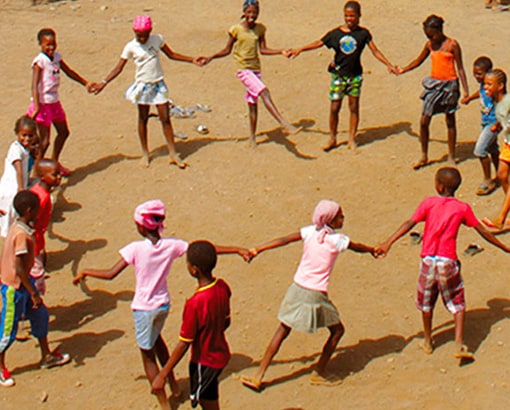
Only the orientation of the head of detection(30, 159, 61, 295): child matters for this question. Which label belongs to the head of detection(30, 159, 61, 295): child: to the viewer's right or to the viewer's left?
to the viewer's right

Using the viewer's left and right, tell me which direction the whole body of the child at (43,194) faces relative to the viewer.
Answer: facing to the right of the viewer

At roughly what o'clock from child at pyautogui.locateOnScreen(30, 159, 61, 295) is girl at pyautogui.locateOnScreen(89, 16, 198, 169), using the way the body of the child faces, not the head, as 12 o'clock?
The girl is roughly at 10 o'clock from the child.

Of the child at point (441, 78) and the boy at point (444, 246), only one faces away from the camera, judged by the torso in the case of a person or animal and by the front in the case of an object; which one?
the boy

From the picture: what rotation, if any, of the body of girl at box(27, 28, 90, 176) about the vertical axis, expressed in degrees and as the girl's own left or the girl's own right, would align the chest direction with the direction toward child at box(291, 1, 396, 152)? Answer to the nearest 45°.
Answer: approximately 45° to the girl's own left

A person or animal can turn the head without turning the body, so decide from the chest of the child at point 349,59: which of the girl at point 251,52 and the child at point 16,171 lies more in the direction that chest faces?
the child

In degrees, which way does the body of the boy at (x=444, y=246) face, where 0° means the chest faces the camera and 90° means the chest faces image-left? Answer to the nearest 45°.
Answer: approximately 180°

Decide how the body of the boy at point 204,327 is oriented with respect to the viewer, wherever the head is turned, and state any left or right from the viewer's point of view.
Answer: facing away from the viewer and to the left of the viewer

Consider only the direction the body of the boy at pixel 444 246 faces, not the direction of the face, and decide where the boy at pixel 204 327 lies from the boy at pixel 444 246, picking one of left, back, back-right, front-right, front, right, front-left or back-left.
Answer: back-left

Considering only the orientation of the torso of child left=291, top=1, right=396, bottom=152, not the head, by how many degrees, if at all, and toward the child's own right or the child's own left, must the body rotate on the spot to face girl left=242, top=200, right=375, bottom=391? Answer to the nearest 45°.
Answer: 0° — they already face them

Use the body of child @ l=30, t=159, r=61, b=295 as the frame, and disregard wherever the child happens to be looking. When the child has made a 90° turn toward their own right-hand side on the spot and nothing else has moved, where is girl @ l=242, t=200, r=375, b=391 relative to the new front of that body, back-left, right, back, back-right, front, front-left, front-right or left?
front-left
